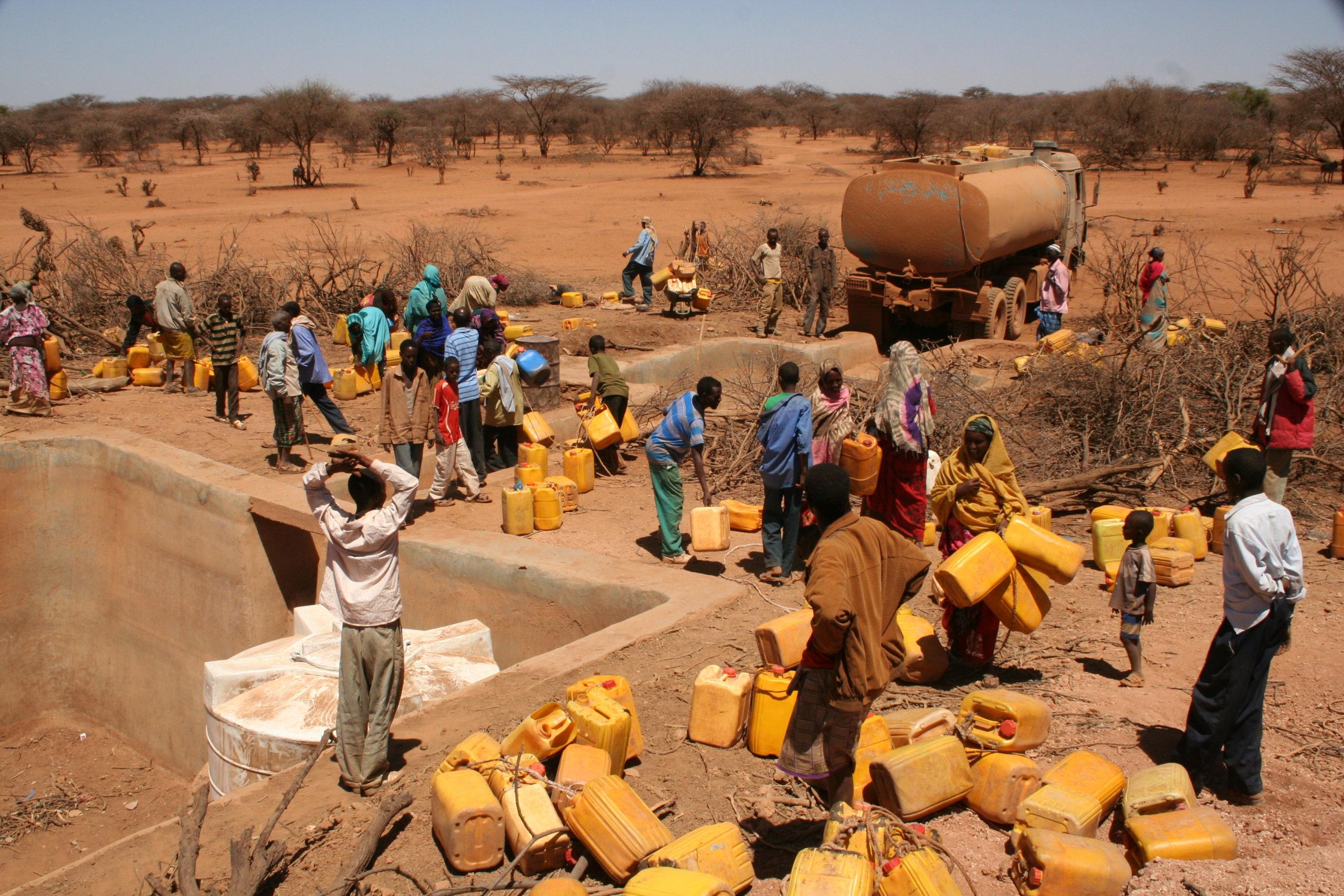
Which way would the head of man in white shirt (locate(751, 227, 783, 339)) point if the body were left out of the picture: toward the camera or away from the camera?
toward the camera

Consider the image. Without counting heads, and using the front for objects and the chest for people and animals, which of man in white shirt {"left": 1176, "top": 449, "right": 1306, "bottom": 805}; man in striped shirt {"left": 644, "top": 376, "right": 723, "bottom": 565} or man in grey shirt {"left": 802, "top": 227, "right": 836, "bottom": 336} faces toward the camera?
the man in grey shirt

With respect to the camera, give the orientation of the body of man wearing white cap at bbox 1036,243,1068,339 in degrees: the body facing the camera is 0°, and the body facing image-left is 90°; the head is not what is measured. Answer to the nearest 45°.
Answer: approximately 90°

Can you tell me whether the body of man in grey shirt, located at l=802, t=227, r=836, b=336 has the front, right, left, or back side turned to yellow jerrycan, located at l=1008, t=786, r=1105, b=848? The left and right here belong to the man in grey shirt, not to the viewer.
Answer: front

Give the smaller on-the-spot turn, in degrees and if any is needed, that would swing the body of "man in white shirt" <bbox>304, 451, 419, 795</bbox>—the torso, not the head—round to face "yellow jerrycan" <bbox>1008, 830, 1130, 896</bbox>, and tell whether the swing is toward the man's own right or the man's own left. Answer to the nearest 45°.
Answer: approximately 135° to the man's own right

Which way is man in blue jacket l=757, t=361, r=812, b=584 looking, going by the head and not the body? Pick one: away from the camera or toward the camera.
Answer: away from the camera

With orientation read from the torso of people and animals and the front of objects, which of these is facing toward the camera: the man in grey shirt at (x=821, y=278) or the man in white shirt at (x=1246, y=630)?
the man in grey shirt

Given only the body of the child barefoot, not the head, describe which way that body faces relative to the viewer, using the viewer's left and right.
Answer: facing the viewer and to the left of the viewer

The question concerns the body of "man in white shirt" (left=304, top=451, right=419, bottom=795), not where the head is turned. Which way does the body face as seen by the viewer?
away from the camera

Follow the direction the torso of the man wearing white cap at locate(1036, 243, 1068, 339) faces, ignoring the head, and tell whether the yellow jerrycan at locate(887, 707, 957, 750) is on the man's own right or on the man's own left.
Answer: on the man's own left

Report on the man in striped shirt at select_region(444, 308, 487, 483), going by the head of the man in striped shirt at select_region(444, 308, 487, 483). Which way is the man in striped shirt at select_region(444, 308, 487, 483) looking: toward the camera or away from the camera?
away from the camera

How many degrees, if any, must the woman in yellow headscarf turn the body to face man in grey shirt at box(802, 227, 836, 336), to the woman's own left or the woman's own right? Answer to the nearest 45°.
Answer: approximately 135° to the woman's own right

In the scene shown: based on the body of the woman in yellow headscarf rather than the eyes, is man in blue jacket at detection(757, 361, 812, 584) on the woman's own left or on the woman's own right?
on the woman's own right

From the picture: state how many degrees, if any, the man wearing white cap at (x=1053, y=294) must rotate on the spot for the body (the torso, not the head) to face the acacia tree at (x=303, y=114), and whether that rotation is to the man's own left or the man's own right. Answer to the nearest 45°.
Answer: approximately 45° to the man's own right

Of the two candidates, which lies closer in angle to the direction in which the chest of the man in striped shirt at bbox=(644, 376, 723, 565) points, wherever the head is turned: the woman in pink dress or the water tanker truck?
the water tanker truck

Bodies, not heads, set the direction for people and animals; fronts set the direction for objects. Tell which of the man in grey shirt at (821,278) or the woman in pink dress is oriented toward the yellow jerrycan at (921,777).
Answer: the man in grey shirt

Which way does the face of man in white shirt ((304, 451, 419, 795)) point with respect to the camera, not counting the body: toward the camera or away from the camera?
away from the camera
